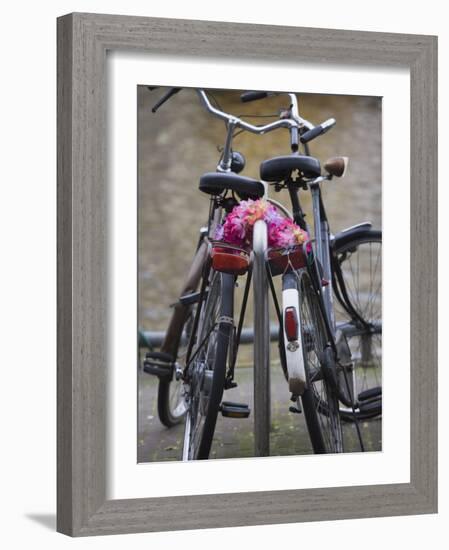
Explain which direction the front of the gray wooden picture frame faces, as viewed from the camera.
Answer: facing the viewer and to the right of the viewer
